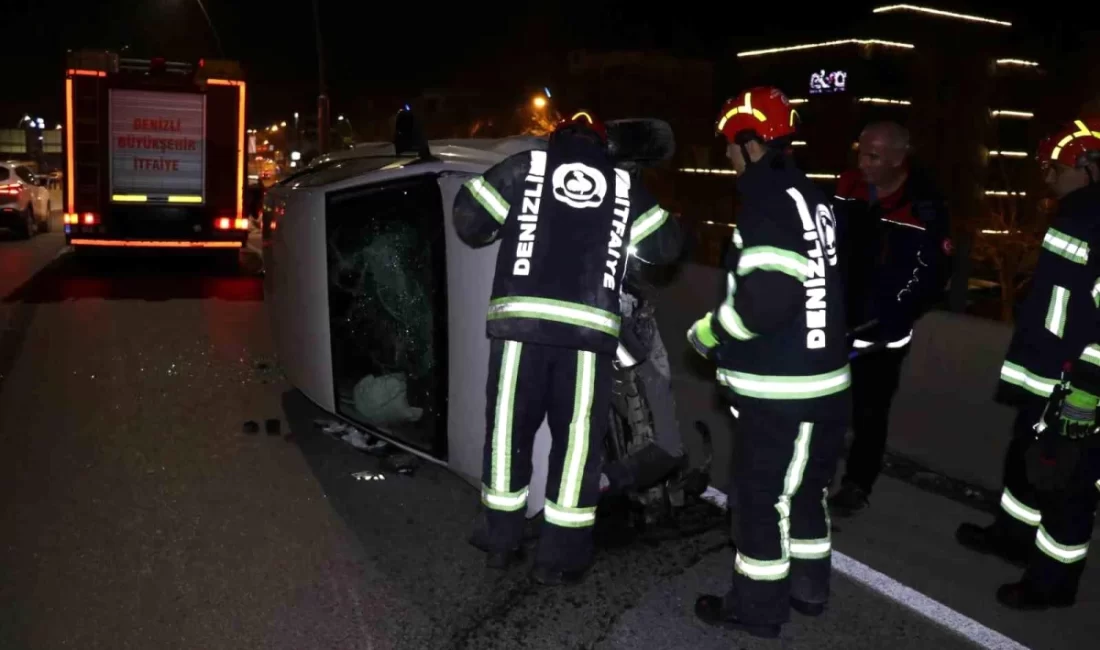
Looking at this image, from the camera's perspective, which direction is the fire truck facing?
away from the camera

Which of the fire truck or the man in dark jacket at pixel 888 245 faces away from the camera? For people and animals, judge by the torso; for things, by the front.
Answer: the fire truck

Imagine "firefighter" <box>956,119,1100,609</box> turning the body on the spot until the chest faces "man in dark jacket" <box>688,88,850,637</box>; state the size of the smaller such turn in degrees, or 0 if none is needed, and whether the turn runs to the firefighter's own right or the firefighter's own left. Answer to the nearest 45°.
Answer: approximately 45° to the firefighter's own left

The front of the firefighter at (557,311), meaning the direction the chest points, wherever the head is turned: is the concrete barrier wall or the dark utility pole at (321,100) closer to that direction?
the dark utility pole

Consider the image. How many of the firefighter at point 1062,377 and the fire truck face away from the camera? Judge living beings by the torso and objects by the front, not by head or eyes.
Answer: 1

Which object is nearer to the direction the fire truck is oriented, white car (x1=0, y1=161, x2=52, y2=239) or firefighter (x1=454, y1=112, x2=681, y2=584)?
the white car

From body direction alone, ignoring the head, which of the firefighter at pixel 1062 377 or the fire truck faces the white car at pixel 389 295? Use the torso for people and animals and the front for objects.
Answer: the firefighter

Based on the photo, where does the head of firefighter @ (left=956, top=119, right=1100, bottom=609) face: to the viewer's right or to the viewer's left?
to the viewer's left

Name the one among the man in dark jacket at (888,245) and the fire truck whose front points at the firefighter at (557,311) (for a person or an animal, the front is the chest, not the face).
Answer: the man in dark jacket

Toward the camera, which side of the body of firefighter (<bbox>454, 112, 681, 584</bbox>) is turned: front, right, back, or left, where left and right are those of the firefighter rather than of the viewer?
back

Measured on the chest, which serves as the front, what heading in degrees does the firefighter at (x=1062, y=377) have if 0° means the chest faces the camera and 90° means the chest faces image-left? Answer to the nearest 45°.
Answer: approximately 90°
